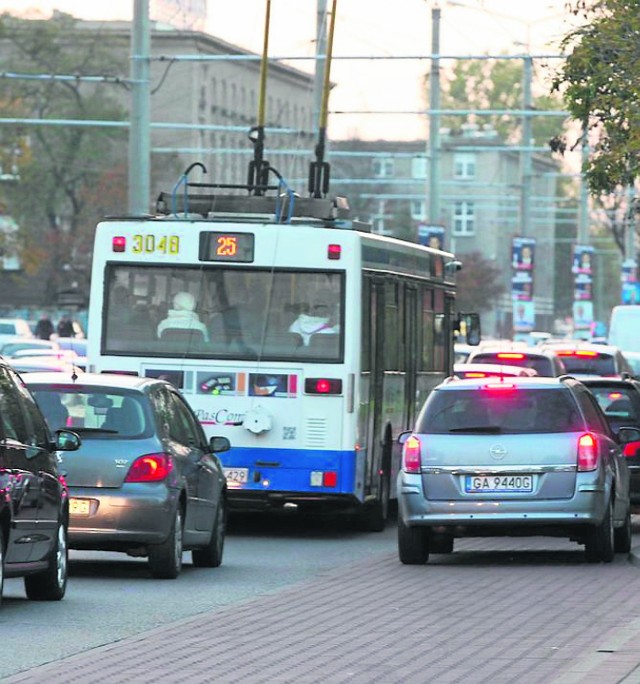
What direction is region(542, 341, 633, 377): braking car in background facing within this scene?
away from the camera

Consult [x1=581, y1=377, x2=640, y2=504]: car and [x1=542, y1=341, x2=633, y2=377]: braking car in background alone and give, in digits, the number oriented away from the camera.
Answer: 2

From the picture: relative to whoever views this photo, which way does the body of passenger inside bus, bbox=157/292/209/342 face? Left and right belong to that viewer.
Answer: facing away from the viewer

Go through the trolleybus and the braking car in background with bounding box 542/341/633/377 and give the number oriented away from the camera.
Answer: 2

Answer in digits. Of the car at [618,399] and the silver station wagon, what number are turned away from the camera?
2

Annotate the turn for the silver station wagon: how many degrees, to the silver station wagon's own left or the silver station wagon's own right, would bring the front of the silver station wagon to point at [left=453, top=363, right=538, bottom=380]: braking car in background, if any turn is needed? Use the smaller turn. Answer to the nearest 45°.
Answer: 0° — it already faces it

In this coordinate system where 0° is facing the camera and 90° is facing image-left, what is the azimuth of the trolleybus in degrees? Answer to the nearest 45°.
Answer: approximately 180°

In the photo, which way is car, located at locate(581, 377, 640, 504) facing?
away from the camera

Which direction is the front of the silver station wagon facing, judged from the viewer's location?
facing away from the viewer

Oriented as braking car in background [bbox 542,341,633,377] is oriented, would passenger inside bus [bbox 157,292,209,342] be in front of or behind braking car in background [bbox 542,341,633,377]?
behind

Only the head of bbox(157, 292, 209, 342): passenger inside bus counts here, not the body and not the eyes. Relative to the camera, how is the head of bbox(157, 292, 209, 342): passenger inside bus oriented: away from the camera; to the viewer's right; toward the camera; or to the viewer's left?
away from the camera
